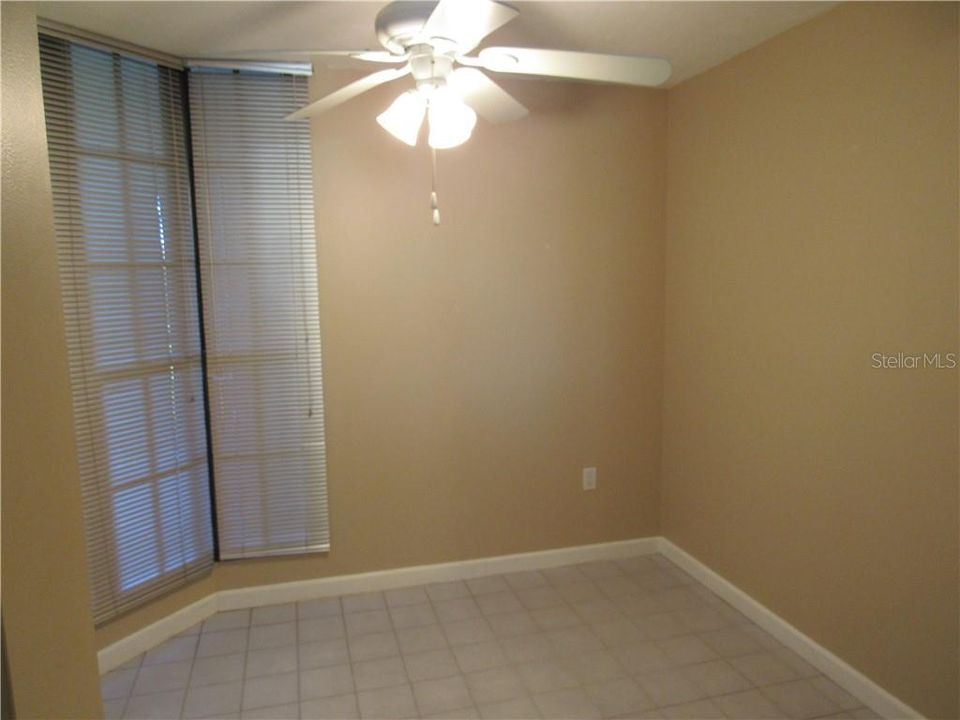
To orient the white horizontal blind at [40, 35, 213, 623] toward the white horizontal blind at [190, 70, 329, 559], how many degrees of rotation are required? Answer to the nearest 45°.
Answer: approximately 45° to its left

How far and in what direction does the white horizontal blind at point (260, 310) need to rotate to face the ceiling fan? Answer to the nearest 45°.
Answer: approximately 45° to its left

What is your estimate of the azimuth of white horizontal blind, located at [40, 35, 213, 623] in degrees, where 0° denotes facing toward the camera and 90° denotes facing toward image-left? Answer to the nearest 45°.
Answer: approximately 315°

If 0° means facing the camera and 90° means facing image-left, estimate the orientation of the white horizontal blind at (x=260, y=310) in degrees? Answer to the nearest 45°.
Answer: approximately 0°
